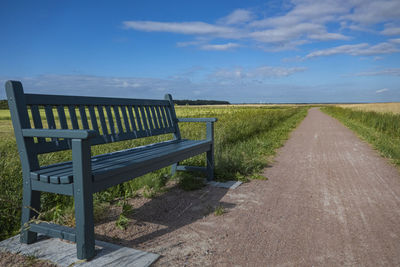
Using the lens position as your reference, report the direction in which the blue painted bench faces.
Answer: facing the viewer and to the right of the viewer
